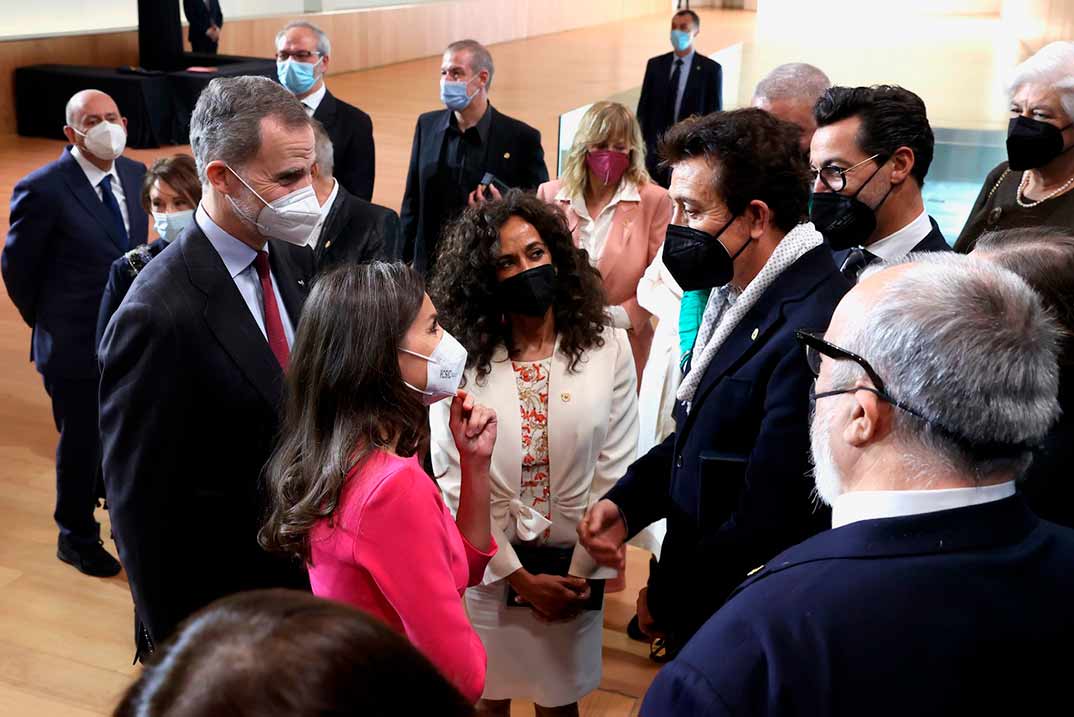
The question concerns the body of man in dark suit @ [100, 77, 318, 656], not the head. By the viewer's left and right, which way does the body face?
facing the viewer and to the right of the viewer

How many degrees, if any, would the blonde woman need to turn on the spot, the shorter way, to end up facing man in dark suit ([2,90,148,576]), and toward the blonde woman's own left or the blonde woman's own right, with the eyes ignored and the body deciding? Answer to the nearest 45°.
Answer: approximately 90° to the blonde woman's own right

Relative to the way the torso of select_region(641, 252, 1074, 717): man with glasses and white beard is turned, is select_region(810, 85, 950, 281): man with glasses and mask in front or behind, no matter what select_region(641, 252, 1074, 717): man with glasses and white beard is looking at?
in front

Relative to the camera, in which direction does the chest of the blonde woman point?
toward the camera

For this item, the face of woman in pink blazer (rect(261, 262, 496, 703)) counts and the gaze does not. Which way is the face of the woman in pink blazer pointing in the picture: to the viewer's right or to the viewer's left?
to the viewer's right

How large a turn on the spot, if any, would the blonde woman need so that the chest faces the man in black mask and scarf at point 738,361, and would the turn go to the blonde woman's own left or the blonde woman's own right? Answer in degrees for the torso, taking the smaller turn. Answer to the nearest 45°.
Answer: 0° — they already face them

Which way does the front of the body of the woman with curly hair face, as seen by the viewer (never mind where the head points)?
toward the camera

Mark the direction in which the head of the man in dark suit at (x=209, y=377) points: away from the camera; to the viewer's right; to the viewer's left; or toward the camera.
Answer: to the viewer's right

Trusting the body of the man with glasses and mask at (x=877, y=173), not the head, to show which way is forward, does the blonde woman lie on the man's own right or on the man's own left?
on the man's own right

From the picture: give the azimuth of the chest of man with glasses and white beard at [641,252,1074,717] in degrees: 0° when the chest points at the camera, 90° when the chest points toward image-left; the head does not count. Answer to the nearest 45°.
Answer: approximately 135°
